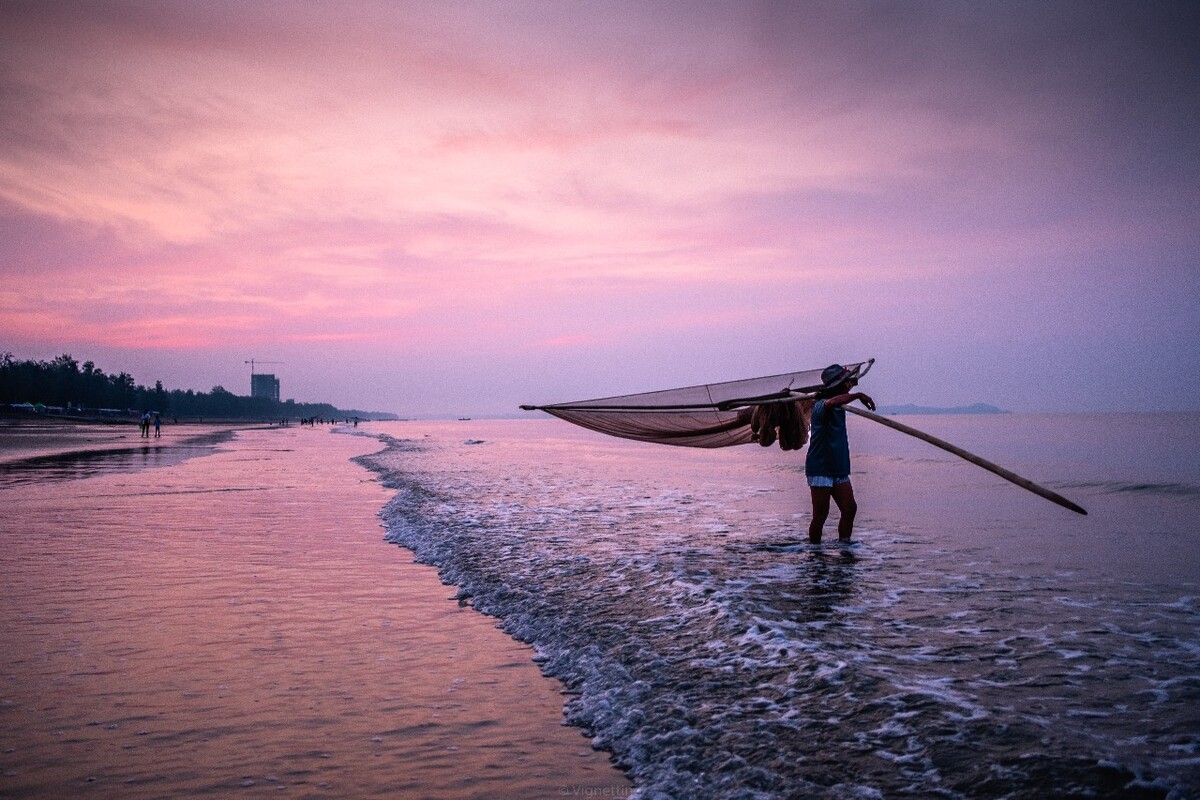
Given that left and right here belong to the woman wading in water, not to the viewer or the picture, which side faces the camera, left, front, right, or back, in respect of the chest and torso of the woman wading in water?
right
